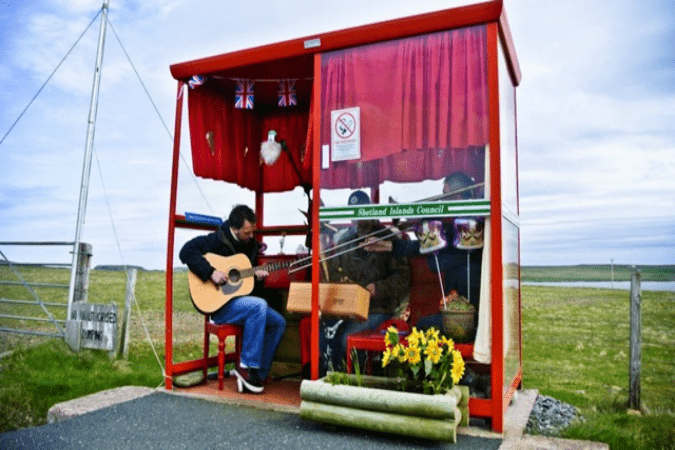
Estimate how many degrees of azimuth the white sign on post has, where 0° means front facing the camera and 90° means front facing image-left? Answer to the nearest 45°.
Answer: approximately 0°

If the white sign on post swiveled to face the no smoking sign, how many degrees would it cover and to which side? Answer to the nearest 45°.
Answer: approximately 45° to its left

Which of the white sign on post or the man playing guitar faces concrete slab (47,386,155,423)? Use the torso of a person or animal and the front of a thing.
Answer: the white sign on post
